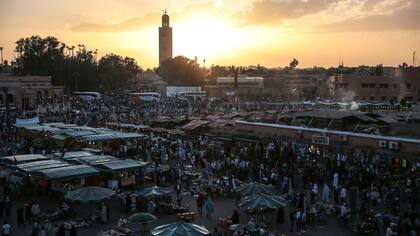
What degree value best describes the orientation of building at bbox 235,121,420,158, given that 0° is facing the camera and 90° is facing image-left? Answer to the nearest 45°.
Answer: approximately 45°

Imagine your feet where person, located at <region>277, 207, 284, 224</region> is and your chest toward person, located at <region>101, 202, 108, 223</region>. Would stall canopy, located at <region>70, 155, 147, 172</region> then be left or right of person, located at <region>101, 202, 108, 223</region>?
right

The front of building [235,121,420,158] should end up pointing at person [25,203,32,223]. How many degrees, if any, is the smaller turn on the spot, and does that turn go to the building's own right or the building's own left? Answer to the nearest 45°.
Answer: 0° — it already faces them

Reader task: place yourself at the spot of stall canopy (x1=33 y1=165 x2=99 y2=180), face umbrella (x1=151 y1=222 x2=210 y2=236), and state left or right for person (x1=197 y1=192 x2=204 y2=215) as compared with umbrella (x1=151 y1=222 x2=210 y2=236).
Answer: left

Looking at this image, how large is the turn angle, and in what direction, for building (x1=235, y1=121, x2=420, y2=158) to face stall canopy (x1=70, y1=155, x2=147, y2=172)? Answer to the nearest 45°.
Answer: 0° — it already faces it

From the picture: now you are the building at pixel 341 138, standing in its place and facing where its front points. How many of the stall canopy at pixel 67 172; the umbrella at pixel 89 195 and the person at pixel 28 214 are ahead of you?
3

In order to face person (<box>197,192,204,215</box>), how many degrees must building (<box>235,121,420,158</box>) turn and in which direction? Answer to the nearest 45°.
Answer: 0° — it already faces them

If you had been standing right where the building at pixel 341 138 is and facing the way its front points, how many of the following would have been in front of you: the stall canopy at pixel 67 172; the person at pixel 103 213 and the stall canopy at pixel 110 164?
3

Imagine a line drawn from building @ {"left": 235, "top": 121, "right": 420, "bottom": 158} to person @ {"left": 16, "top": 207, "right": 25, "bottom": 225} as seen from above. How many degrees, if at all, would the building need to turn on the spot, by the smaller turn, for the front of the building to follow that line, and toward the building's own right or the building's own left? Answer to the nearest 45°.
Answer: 0° — it already faces them

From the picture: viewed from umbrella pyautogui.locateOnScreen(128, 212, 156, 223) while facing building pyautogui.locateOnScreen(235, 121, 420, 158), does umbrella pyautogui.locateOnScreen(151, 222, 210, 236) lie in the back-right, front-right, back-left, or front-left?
back-right
